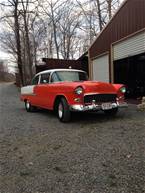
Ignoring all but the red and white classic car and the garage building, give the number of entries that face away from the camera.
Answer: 0

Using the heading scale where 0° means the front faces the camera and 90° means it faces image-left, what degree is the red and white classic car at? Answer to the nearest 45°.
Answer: approximately 315°

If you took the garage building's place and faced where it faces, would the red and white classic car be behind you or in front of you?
in front

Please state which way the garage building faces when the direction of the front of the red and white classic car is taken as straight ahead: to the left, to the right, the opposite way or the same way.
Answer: to the right

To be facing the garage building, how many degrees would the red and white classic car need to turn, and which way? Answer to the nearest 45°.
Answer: approximately 90° to its left

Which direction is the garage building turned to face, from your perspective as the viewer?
facing the viewer and to the left of the viewer
